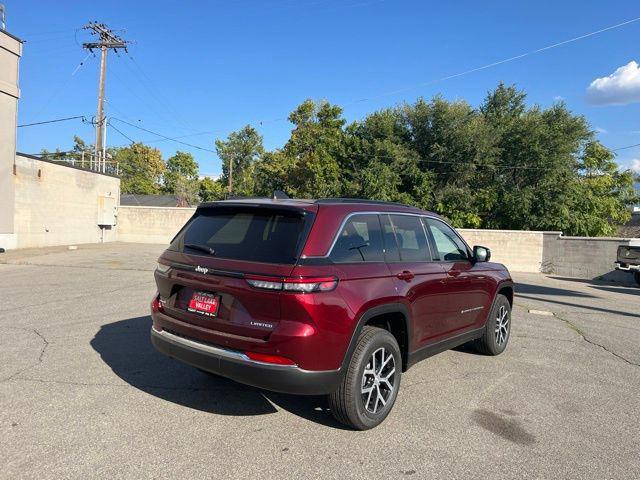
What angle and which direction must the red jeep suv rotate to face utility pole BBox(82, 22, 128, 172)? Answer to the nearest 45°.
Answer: approximately 90° to its left

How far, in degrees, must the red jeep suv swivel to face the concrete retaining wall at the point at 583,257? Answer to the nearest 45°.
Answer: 0° — it already faces it

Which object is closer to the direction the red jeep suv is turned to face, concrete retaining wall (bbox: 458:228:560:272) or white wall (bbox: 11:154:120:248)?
the concrete retaining wall

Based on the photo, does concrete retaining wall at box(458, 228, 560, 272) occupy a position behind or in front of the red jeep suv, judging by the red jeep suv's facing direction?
in front

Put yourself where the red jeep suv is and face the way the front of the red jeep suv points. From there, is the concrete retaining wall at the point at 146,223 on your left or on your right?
on your left

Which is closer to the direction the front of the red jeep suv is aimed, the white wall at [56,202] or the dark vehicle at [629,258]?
the dark vehicle

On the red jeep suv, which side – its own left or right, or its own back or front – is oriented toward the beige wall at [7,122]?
left

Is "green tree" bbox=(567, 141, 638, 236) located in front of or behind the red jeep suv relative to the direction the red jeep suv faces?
in front

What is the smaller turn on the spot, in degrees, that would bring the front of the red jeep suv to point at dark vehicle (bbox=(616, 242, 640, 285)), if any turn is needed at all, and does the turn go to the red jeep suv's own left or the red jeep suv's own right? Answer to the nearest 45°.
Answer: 0° — it already faces it

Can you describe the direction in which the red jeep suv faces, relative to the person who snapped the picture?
facing away from the viewer and to the right of the viewer

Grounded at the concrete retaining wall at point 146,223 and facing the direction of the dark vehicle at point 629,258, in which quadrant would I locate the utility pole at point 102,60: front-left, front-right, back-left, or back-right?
back-left
